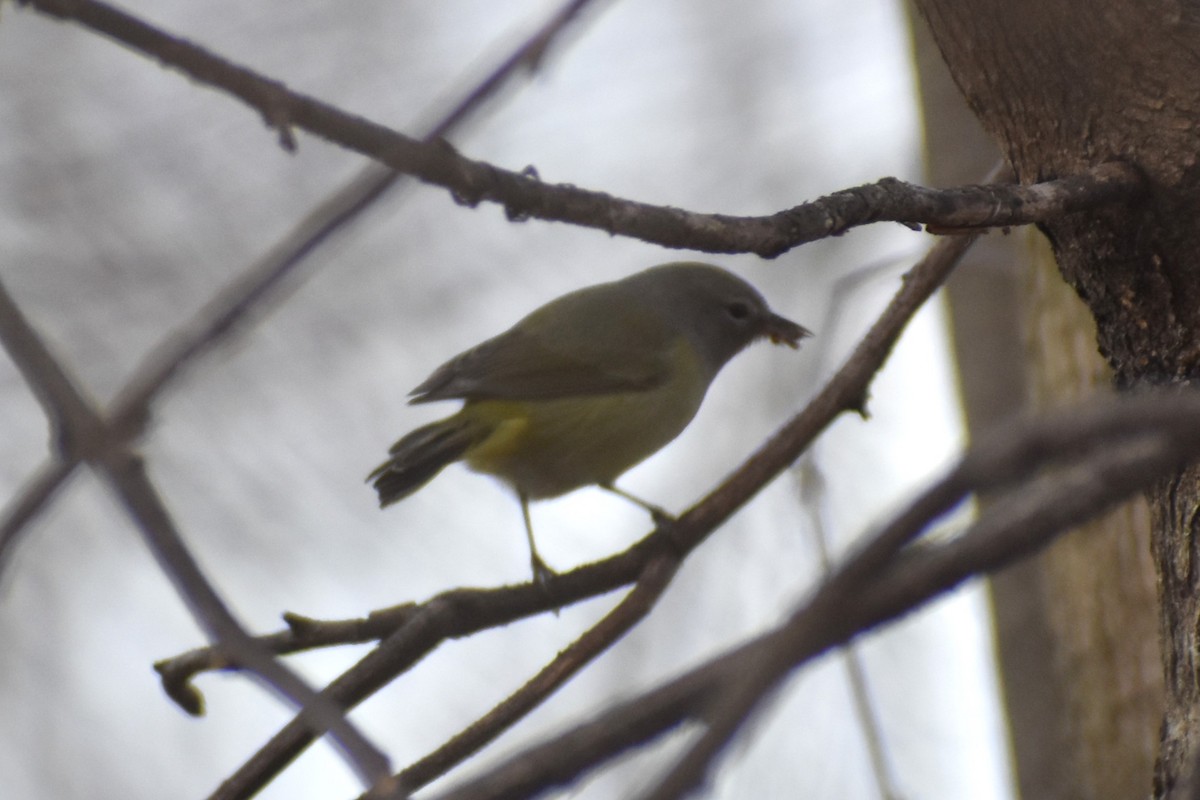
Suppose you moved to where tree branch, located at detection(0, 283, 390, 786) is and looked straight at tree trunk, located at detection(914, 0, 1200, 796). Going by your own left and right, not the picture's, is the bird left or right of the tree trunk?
left

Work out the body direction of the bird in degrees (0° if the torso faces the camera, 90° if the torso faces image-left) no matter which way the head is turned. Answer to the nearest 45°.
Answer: approximately 270°
